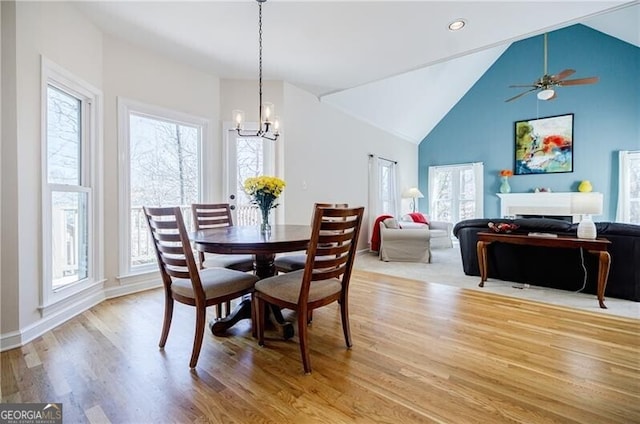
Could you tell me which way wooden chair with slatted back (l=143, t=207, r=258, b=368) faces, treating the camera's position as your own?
facing away from the viewer and to the right of the viewer

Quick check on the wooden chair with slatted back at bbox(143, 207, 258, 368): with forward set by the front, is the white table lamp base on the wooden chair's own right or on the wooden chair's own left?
on the wooden chair's own right

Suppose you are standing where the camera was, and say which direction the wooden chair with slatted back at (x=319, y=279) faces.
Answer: facing away from the viewer and to the left of the viewer

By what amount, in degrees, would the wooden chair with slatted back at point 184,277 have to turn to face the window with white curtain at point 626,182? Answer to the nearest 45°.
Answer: approximately 45° to its right

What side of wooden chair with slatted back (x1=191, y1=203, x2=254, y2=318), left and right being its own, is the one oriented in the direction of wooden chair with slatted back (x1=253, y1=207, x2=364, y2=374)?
front

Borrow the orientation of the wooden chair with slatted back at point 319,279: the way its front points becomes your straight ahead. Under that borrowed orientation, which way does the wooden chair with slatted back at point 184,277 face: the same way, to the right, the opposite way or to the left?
to the right

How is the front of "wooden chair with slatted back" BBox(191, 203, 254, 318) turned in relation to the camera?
facing the viewer and to the right of the viewer

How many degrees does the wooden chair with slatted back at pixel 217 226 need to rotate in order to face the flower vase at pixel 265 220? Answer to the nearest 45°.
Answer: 0° — it already faces it

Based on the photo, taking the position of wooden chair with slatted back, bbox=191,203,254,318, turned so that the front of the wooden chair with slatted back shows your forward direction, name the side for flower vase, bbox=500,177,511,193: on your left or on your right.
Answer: on your left

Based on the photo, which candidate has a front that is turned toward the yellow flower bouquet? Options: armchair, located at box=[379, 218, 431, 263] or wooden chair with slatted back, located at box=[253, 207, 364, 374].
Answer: the wooden chair with slatted back

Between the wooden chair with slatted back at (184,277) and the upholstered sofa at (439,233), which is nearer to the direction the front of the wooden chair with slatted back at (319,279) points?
the wooden chair with slatted back

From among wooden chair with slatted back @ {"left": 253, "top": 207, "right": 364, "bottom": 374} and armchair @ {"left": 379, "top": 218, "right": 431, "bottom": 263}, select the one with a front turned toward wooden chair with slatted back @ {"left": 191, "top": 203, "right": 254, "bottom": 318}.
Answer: wooden chair with slatted back @ {"left": 253, "top": 207, "right": 364, "bottom": 374}

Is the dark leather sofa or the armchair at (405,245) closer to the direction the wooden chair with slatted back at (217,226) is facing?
the dark leather sofa
